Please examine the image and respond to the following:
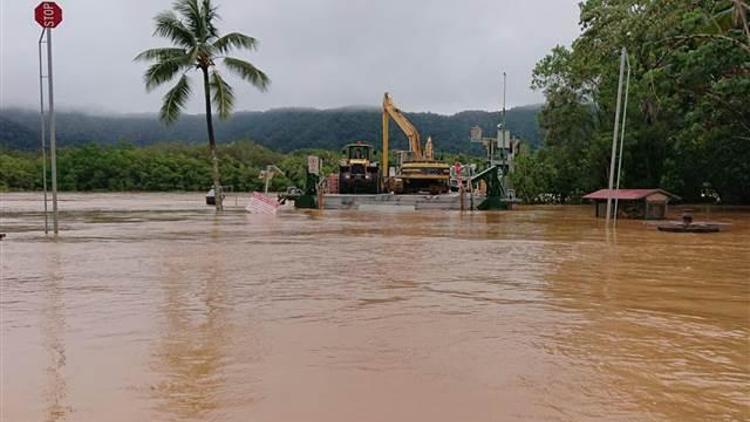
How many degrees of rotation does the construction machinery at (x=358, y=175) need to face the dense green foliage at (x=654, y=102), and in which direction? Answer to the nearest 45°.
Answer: approximately 90° to its left

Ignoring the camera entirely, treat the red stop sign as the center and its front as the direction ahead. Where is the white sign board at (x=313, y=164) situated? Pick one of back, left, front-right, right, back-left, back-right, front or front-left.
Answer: back-left

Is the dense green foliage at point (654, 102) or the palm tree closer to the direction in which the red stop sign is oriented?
the dense green foliage

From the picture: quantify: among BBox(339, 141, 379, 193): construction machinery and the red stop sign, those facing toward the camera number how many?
2

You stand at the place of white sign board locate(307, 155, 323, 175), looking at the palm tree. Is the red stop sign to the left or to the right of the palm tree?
left

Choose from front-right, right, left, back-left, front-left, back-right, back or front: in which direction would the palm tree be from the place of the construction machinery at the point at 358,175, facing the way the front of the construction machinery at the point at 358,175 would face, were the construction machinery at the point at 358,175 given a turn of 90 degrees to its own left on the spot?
back-right

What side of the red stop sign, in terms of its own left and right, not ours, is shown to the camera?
front

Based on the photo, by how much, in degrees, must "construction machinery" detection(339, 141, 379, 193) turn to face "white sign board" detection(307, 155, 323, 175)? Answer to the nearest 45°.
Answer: approximately 45° to its right

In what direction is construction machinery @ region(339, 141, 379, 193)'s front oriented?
toward the camera

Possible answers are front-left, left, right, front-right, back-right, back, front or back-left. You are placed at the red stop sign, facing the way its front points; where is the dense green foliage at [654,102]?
left
